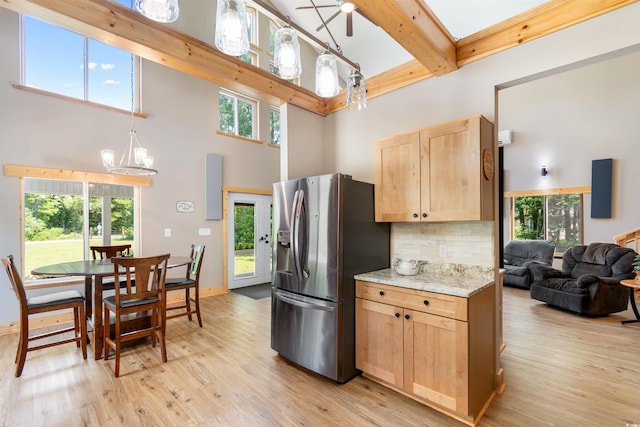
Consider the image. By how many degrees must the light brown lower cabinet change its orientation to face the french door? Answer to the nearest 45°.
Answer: approximately 90° to its right

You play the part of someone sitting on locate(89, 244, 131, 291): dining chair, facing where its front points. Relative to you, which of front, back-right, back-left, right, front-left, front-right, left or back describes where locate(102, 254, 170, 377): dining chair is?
front

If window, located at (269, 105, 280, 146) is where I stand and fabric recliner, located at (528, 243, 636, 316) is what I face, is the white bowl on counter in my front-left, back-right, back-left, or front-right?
front-right

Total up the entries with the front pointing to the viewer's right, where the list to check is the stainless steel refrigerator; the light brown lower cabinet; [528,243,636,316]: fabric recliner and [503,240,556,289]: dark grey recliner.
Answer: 0

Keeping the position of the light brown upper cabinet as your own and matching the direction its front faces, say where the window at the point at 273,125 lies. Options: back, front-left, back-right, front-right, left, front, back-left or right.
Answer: right

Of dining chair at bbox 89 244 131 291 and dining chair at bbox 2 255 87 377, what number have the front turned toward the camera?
1

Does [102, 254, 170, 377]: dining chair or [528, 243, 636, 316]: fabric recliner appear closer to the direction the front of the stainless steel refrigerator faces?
the dining chair

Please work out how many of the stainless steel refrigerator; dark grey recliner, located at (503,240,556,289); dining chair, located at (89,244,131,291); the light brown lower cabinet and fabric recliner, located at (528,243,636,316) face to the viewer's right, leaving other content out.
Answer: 0

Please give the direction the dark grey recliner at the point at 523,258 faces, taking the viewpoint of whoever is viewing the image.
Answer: facing the viewer and to the left of the viewer

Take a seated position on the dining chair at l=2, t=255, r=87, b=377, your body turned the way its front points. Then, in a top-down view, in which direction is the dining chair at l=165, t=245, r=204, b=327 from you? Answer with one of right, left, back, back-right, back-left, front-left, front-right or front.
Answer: front

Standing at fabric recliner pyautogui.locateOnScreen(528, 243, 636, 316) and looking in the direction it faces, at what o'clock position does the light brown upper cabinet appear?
The light brown upper cabinet is roughly at 11 o'clock from the fabric recliner.

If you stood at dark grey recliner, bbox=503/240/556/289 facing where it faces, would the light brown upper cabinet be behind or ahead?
ahead

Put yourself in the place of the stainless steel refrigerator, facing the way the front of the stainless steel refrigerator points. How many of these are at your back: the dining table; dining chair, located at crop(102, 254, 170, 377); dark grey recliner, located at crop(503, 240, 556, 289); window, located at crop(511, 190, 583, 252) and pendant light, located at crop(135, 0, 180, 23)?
2

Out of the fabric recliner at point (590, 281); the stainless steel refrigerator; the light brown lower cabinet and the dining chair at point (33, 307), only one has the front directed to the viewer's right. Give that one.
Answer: the dining chair

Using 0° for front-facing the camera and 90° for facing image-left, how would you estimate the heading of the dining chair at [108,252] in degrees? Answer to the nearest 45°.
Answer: approximately 0°

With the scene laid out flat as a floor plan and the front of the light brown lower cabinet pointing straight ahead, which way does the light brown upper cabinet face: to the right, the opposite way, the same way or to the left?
the same way

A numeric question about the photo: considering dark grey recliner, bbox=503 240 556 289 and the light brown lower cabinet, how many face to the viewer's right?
0
